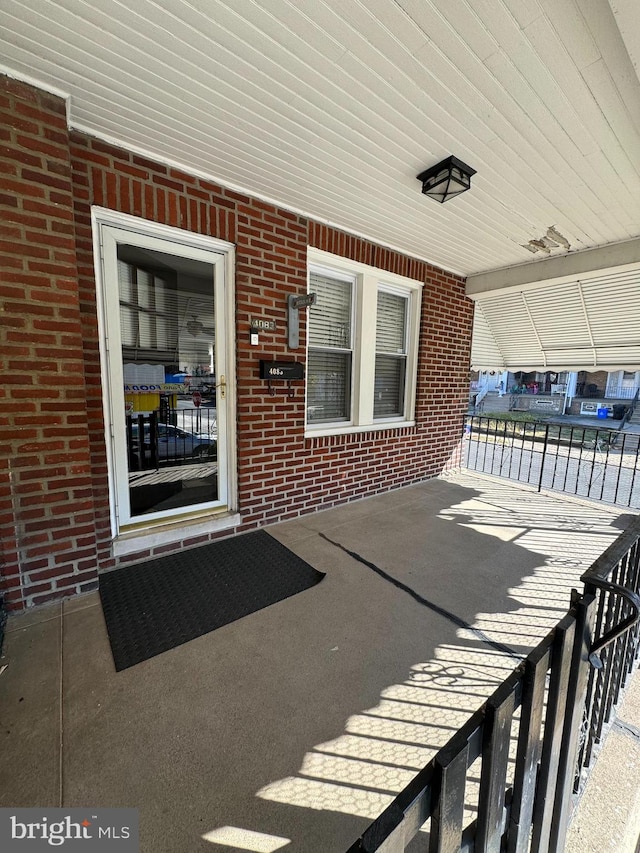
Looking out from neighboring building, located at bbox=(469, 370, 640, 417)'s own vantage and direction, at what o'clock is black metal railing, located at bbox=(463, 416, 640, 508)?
The black metal railing is roughly at 12 o'clock from the neighboring building.

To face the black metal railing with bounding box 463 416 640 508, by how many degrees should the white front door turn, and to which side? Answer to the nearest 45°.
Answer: approximately 45° to its left

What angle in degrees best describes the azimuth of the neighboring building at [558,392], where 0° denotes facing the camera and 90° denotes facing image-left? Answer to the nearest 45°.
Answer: approximately 0°

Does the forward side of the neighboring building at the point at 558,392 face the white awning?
yes

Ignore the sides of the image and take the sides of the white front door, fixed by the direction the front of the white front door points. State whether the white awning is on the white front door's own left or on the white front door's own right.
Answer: on the white front door's own left

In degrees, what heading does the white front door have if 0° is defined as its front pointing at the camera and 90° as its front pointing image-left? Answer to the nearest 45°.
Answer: approximately 315°
